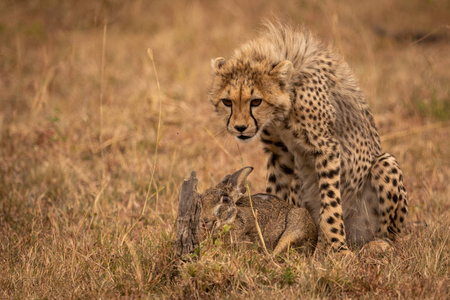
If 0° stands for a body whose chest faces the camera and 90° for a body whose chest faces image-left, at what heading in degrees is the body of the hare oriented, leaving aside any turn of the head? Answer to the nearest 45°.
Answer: approximately 90°

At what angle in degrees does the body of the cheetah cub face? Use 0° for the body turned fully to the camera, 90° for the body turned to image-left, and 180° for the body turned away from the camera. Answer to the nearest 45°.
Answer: approximately 45°
